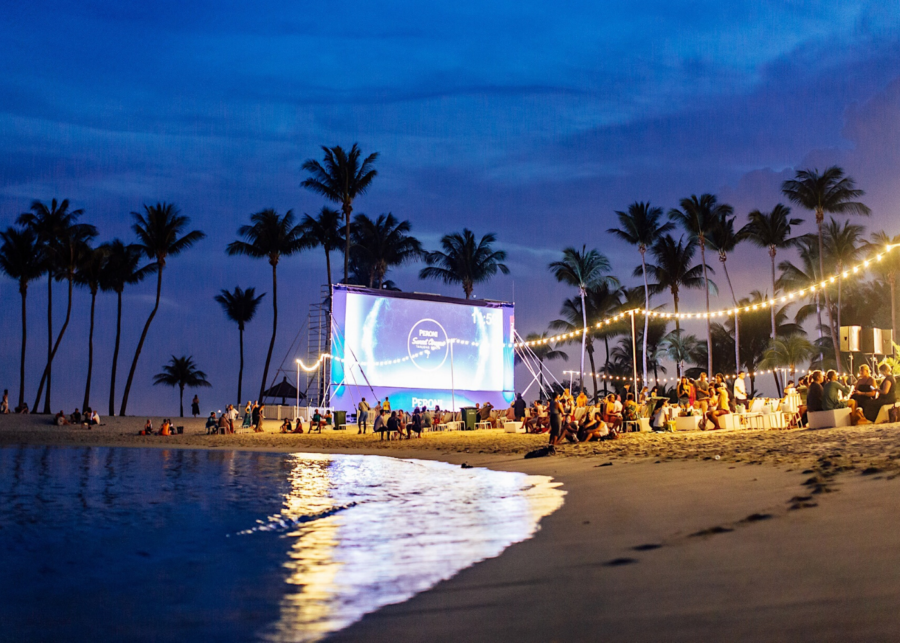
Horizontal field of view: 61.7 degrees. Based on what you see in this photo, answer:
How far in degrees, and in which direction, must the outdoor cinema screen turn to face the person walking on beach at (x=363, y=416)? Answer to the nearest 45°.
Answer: approximately 45° to its right

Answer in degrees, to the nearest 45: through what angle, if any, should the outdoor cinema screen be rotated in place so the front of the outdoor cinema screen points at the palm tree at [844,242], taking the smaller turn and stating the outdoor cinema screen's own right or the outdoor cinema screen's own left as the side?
approximately 45° to the outdoor cinema screen's own left

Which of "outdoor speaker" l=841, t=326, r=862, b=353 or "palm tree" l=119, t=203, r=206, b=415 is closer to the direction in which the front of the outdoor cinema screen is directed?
the outdoor speaker

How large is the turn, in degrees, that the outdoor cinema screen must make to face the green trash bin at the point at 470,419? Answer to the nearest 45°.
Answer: approximately 45° to its right

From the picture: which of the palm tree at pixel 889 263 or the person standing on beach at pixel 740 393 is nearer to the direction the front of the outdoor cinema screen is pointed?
the person standing on beach

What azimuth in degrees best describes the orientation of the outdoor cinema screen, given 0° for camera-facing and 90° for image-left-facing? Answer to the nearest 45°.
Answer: approximately 315°

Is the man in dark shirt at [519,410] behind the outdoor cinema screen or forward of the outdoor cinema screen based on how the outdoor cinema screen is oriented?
forward

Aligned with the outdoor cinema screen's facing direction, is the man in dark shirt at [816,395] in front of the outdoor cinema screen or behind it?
in front

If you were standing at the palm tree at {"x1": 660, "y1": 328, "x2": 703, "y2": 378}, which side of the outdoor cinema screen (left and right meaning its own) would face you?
left

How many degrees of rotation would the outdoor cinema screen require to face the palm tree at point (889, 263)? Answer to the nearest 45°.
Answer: approximately 45° to its left

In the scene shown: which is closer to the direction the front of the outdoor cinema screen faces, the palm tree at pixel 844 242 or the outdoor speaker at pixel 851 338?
the outdoor speaker
